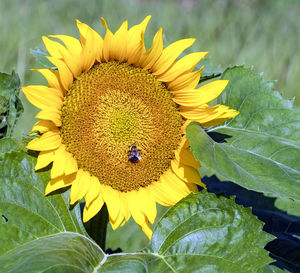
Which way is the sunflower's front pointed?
toward the camera
